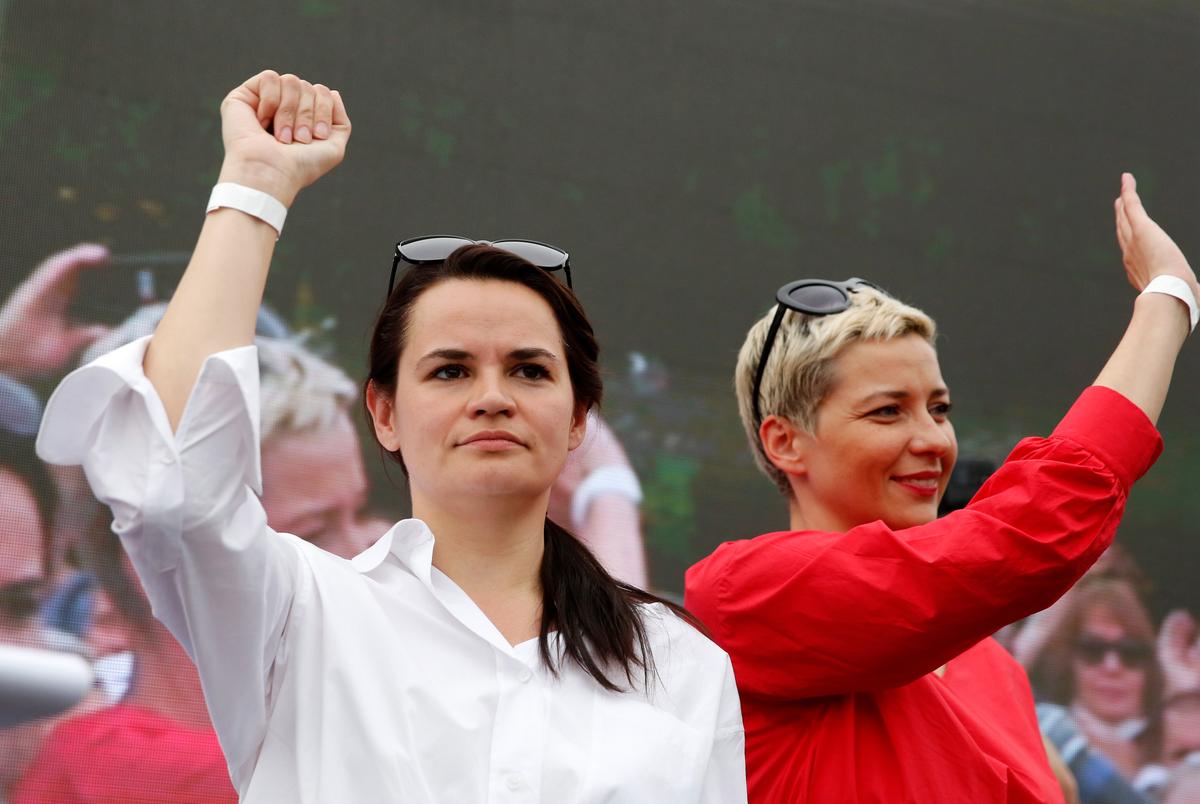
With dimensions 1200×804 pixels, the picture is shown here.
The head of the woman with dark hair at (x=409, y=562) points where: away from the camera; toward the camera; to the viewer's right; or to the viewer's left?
toward the camera

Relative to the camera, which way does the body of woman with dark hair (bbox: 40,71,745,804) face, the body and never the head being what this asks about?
toward the camera
